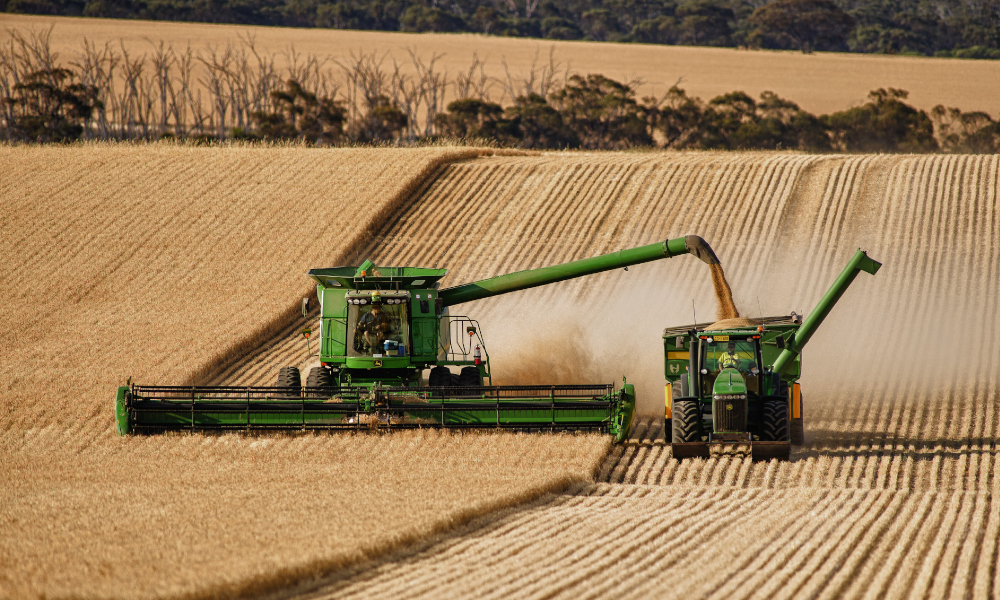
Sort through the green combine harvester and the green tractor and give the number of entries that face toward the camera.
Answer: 2

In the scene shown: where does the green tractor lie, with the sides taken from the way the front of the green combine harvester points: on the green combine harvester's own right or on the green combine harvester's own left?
on the green combine harvester's own left

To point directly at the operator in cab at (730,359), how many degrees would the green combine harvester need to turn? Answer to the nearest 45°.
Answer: approximately 90° to its left

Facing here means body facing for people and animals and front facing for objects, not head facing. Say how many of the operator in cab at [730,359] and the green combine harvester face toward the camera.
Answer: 2

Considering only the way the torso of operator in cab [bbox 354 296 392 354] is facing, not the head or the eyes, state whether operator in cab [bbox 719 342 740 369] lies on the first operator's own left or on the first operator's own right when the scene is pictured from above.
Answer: on the first operator's own left

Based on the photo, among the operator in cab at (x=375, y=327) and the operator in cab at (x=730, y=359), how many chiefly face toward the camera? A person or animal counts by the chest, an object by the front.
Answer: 2

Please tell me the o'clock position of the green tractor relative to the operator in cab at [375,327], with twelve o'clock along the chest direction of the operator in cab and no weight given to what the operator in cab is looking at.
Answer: The green tractor is roughly at 10 o'clock from the operator in cab.

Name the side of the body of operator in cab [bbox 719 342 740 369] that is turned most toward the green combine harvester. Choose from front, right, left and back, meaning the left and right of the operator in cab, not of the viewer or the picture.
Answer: right

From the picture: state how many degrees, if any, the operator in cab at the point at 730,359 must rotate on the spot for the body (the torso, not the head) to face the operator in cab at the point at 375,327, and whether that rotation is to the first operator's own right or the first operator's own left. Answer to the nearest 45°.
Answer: approximately 90° to the first operator's own right

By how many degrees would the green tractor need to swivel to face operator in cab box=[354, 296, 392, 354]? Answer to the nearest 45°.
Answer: approximately 90° to its right
